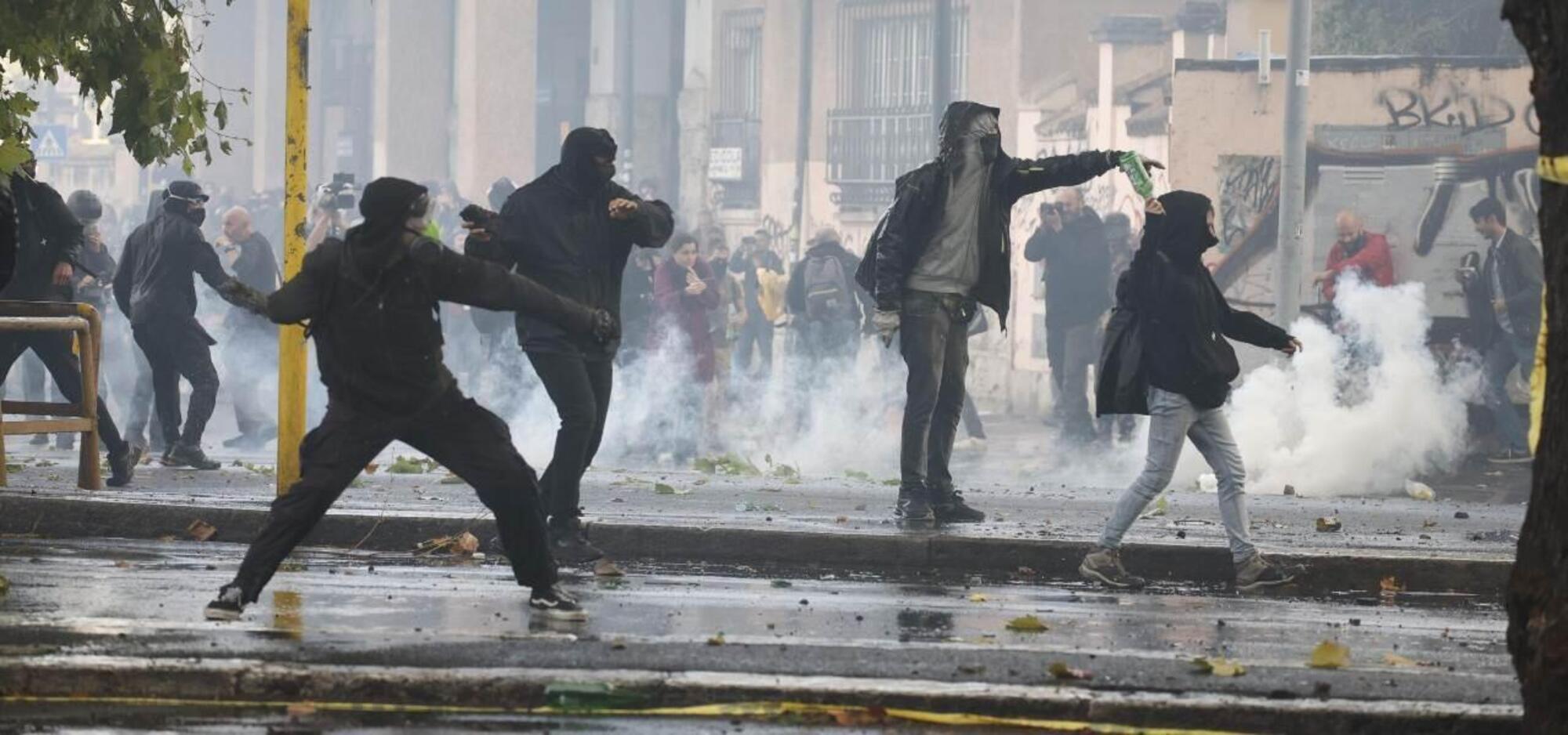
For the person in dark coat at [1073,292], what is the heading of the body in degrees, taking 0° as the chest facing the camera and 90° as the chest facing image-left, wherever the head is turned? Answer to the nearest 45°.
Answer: approximately 45°

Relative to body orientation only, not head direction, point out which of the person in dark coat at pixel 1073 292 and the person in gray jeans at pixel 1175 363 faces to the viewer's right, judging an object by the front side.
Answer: the person in gray jeans

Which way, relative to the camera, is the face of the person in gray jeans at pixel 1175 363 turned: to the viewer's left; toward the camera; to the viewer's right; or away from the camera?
to the viewer's right

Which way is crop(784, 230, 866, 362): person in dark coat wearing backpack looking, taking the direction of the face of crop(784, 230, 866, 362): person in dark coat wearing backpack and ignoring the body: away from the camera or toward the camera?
away from the camera

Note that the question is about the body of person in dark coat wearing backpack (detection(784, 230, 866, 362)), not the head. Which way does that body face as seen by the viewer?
away from the camera

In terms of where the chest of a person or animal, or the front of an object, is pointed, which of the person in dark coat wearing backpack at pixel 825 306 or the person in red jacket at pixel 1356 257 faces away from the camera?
the person in dark coat wearing backpack

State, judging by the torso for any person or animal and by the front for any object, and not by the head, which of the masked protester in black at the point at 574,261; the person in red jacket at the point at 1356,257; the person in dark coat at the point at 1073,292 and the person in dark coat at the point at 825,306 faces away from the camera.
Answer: the person in dark coat at the point at 825,306

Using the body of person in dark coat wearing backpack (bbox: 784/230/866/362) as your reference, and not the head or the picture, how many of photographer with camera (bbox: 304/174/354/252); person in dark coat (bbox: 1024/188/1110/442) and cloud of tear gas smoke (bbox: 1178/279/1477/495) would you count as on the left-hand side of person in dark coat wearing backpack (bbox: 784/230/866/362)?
1

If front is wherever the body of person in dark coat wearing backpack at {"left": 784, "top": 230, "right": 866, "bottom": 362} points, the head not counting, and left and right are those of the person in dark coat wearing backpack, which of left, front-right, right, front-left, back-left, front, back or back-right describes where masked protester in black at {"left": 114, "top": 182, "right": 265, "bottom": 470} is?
back-left

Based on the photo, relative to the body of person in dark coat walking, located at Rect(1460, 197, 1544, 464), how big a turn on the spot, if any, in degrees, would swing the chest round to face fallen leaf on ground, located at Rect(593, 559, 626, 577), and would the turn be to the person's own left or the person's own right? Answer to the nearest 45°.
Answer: approximately 45° to the person's own left

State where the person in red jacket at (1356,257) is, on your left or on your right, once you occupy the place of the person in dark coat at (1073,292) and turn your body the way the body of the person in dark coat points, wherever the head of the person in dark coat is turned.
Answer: on your left

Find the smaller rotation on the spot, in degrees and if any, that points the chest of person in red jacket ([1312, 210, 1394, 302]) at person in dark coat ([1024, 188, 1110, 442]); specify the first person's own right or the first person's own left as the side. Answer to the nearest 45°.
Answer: approximately 45° to the first person's own right

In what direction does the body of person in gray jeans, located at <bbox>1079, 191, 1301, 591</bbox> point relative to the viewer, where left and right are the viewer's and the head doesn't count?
facing to the right of the viewer

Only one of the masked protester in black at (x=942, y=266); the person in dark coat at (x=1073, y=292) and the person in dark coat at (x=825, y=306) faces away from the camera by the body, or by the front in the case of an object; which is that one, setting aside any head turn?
the person in dark coat at (x=825, y=306)
